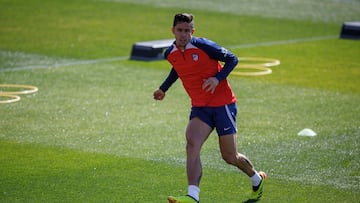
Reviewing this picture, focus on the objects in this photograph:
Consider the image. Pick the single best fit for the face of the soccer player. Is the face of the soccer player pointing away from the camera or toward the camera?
toward the camera

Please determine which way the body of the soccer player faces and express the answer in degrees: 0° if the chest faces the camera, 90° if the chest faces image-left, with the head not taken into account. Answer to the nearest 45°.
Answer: approximately 45°
